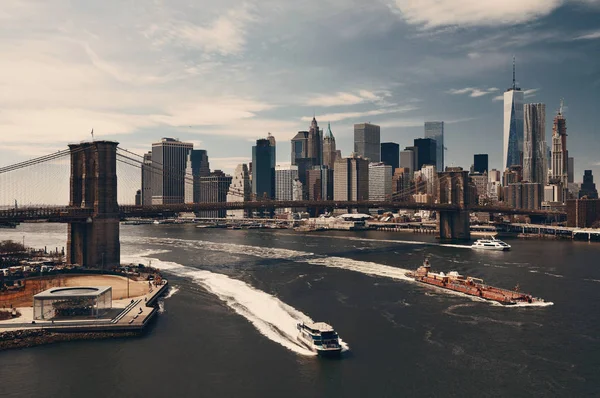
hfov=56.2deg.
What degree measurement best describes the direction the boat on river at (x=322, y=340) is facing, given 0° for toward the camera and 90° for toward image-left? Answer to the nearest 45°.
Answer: approximately 315°

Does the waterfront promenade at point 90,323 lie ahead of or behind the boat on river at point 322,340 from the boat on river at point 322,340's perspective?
behind
